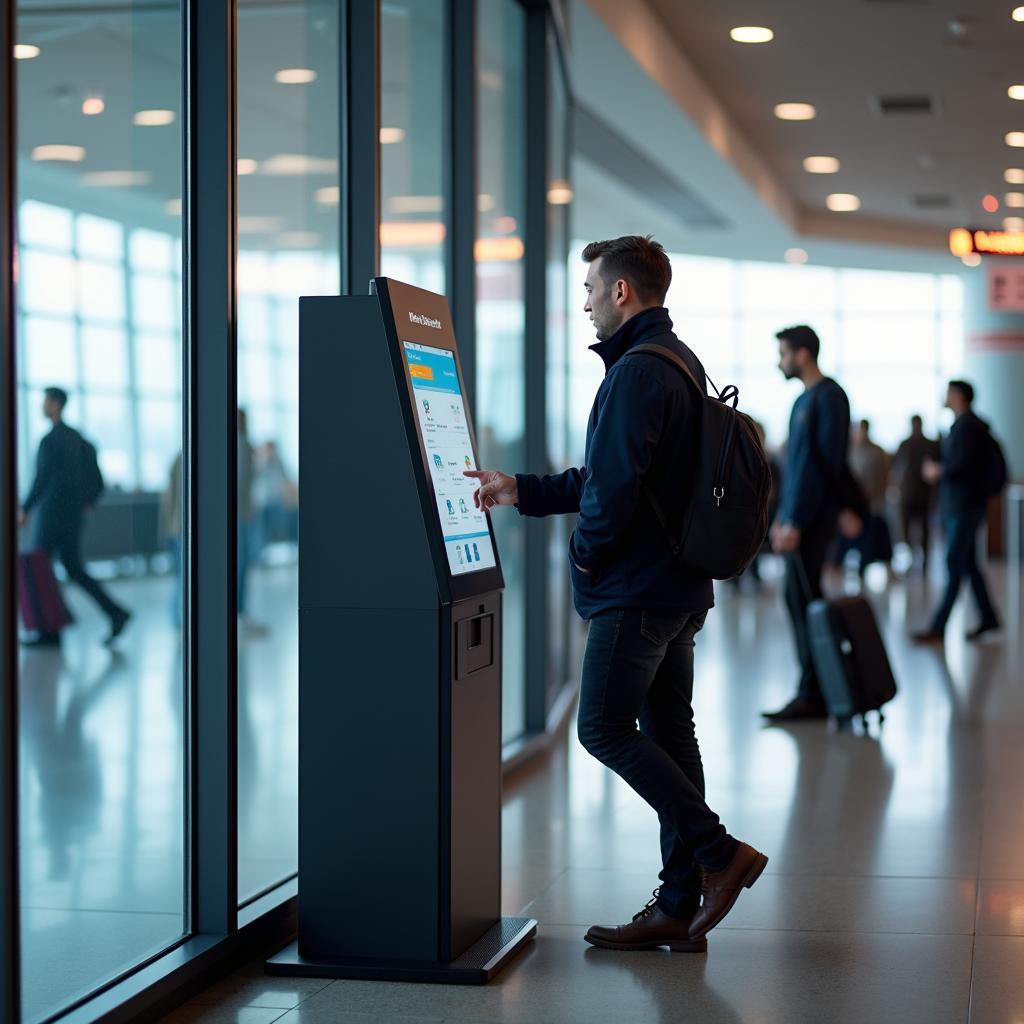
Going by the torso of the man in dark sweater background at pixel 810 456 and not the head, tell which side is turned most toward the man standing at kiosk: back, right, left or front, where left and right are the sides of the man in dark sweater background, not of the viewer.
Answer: left

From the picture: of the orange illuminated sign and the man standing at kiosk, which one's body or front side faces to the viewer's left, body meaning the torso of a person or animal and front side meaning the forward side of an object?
the man standing at kiosk

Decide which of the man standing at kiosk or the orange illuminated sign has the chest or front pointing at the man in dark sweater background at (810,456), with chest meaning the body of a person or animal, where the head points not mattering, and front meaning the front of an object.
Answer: the orange illuminated sign

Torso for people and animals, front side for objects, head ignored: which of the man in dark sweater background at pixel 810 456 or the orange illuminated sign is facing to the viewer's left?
the man in dark sweater background

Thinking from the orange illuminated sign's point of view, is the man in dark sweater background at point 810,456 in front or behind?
in front

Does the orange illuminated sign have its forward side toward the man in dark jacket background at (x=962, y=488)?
yes

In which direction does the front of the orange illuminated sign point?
toward the camera

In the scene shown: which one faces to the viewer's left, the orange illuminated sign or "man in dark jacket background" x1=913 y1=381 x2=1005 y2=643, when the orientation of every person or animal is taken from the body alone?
the man in dark jacket background

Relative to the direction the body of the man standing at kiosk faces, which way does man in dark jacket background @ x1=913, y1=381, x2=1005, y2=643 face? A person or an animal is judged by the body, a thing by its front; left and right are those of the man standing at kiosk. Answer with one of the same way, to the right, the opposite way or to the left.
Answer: the same way

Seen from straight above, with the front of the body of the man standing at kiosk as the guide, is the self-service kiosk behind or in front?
in front

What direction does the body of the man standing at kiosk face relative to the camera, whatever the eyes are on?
to the viewer's left

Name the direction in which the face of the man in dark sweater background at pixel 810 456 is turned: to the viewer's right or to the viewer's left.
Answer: to the viewer's left

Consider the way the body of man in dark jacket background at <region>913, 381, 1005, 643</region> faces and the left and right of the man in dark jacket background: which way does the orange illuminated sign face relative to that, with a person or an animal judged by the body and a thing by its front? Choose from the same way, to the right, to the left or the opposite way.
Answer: to the left

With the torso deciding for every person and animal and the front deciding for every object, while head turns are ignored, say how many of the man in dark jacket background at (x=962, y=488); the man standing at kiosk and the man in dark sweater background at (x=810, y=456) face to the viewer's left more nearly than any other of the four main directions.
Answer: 3

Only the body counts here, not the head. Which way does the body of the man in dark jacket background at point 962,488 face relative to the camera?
to the viewer's left

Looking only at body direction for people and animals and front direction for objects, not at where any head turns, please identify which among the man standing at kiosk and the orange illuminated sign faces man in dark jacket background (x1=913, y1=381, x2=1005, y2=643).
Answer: the orange illuminated sign

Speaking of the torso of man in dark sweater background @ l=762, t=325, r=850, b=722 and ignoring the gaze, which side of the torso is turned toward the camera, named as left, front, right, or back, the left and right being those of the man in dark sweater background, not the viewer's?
left
